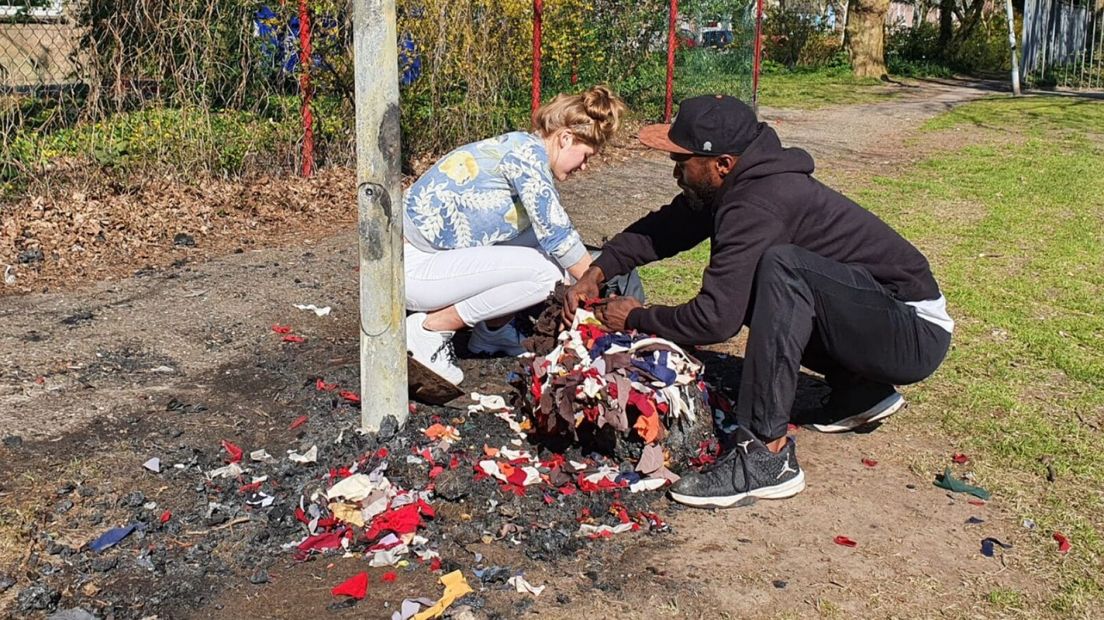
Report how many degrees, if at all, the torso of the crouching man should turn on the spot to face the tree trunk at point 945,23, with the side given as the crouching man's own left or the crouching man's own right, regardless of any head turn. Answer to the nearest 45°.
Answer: approximately 90° to the crouching man's own right

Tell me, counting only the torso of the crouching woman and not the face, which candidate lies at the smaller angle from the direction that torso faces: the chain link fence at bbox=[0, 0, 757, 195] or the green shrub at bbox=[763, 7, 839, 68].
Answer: the green shrub

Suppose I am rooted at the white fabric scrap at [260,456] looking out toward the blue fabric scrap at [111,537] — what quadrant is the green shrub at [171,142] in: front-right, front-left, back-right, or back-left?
back-right

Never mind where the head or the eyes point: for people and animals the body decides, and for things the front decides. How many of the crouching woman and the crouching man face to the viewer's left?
1

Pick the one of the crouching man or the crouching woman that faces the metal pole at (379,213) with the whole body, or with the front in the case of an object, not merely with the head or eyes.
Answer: the crouching man

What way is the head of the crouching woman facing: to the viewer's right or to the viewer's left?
to the viewer's right

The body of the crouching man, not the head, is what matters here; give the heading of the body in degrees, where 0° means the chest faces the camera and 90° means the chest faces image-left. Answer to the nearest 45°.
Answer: approximately 90°

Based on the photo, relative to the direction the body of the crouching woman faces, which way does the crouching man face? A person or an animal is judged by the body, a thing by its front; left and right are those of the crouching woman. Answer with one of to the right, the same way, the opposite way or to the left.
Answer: the opposite way

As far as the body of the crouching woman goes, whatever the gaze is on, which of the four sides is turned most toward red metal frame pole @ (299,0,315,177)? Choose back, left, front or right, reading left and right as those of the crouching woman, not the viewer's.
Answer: left

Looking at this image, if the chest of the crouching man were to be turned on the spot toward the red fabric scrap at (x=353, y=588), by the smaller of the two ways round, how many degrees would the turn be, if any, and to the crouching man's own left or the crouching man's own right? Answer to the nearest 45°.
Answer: approximately 45° to the crouching man's own left

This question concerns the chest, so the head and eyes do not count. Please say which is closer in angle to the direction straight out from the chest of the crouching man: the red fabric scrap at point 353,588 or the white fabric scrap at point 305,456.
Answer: the white fabric scrap

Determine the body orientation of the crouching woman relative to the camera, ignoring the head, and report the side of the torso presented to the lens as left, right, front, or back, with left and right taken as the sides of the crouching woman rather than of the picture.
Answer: right

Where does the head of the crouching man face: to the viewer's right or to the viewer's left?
to the viewer's left

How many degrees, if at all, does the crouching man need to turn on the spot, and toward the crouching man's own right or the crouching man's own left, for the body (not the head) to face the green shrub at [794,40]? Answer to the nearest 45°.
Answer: approximately 90° to the crouching man's own right

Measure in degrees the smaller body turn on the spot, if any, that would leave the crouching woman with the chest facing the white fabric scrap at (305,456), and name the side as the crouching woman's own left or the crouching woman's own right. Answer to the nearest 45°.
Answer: approximately 135° to the crouching woman's own right
